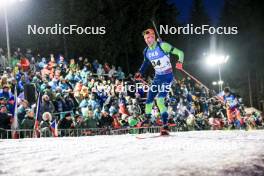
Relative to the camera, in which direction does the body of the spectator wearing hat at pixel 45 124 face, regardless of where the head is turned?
toward the camera

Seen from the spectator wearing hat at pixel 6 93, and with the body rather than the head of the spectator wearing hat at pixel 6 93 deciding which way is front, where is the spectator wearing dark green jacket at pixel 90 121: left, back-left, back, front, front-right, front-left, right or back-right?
left

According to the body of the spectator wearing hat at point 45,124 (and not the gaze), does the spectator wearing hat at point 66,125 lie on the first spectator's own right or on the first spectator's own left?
on the first spectator's own left

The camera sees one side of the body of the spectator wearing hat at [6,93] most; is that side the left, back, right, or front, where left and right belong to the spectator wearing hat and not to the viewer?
front

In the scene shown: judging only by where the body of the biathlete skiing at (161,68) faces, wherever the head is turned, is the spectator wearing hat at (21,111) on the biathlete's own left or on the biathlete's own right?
on the biathlete's own right

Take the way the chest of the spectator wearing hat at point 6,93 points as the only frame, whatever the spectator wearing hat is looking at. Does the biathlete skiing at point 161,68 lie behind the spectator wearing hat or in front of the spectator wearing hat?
in front

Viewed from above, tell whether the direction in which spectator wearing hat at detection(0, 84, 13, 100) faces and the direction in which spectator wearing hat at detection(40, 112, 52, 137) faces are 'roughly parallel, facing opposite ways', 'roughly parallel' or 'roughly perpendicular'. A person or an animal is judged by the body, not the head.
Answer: roughly parallel

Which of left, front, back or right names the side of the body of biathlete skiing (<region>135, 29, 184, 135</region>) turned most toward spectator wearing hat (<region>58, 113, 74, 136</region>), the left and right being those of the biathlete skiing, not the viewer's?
right

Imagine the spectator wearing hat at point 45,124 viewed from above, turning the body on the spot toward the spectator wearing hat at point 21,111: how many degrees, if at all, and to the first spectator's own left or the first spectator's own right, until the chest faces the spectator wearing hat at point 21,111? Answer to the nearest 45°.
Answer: approximately 135° to the first spectator's own right

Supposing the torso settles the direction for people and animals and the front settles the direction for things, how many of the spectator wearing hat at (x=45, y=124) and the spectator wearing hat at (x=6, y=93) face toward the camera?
2

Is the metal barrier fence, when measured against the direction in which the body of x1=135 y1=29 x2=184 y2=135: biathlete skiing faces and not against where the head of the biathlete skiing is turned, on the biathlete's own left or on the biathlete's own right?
on the biathlete's own right
